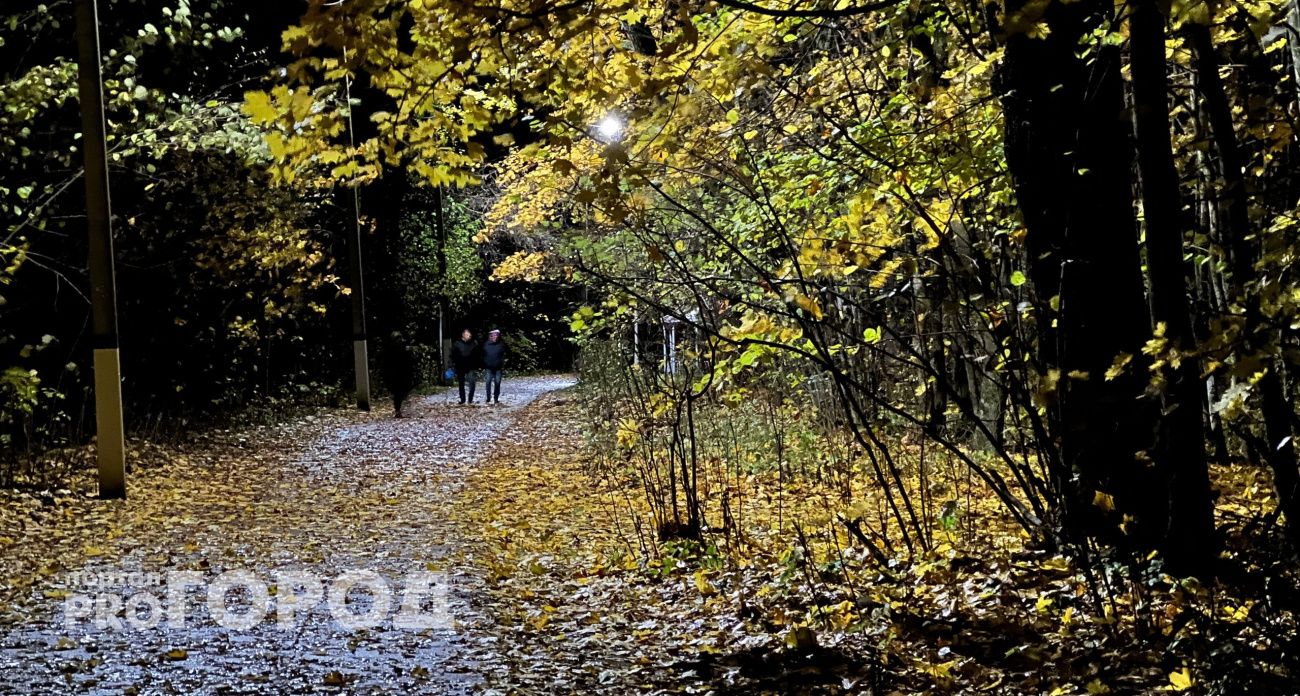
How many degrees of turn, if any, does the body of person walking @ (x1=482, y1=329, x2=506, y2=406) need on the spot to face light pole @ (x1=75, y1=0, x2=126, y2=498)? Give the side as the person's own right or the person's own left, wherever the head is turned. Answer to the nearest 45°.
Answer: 0° — they already face it

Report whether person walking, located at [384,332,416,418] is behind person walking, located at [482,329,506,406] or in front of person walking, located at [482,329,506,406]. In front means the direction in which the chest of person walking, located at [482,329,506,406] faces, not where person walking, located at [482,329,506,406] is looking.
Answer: in front

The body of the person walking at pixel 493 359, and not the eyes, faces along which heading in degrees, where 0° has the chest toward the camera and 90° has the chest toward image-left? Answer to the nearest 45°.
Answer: approximately 0°

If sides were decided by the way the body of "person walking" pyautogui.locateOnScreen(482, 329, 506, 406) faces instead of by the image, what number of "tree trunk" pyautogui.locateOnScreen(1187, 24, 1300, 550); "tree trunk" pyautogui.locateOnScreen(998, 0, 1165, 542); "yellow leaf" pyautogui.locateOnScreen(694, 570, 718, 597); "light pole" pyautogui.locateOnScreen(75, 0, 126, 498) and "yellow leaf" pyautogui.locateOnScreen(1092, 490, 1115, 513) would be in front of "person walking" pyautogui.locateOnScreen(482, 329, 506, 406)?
5

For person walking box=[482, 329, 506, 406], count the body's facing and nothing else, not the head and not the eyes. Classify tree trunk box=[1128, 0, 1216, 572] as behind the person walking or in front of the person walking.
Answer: in front

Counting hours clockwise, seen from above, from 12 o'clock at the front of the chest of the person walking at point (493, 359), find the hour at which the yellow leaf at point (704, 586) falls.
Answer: The yellow leaf is roughly at 12 o'clock from the person walking.

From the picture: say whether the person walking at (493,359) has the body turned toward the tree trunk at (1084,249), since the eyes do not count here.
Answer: yes
